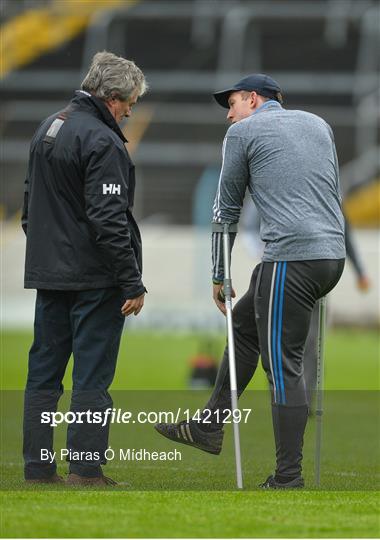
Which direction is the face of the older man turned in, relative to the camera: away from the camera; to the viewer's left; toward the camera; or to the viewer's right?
to the viewer's right

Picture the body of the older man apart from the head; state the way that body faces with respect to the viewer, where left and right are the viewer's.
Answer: facing away from the viewer and to the right of the viewer
